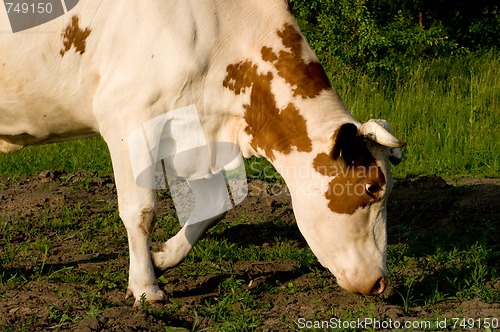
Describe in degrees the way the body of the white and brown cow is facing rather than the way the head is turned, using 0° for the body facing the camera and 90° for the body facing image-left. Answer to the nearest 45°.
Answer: approximately 270°
